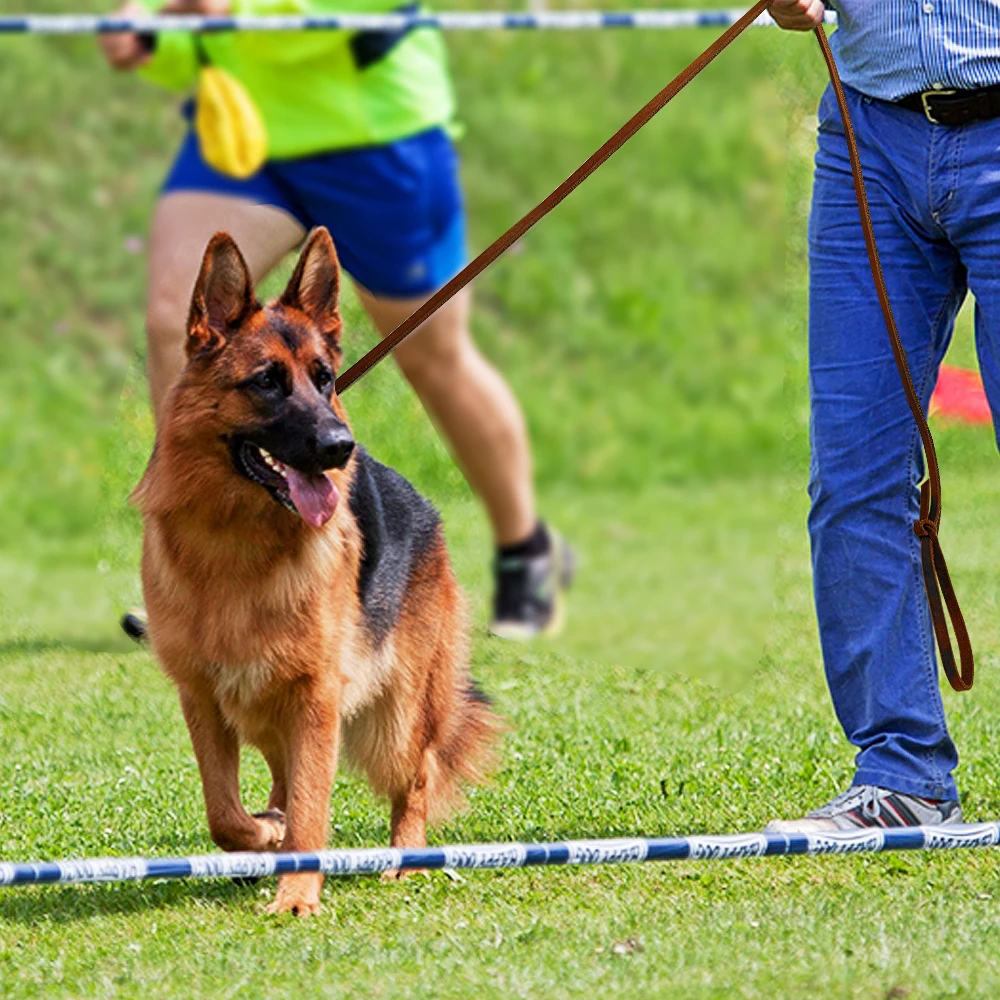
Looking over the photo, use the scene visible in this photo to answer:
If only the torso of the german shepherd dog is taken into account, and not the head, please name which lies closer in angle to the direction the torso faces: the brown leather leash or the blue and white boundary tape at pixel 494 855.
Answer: the blue and white boundary tape

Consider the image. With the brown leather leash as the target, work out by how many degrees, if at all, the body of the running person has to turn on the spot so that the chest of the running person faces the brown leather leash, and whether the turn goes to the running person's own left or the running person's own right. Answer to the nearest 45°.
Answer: approximately 45° to the running person's own left

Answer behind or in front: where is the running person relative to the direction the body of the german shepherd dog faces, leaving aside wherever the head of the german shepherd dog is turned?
behind

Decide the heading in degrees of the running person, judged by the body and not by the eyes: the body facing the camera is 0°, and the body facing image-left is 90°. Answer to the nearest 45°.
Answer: approximately 45°

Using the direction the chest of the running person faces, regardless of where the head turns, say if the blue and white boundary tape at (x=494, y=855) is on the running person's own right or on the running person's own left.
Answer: on the running person's own left

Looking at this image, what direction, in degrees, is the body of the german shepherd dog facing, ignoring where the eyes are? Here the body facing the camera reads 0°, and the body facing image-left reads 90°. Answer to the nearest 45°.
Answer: approximately 45°

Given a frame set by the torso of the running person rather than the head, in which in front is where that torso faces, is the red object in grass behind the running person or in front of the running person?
behind
